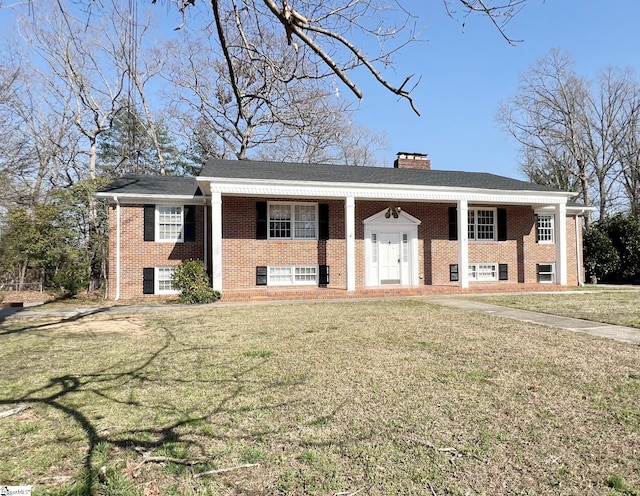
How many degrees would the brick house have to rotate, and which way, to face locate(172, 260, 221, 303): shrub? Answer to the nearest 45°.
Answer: approximately 45° to its right

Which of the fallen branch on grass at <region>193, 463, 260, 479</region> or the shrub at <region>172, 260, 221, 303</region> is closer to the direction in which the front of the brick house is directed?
the fallen branch on grass

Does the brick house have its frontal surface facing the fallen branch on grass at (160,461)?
yes

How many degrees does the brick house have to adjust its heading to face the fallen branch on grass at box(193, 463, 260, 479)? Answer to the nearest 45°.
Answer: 0° — it already faces it

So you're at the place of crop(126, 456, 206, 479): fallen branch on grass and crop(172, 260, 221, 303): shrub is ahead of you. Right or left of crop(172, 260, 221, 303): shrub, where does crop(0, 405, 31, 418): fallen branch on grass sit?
left

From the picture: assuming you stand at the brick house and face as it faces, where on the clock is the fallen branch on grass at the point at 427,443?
The fallen branch on grass is roughly at 12 o'clock from the brick house.

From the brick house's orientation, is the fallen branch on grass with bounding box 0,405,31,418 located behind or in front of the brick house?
in front

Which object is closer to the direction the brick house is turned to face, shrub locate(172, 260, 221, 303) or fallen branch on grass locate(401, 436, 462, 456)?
the fallen branch on grass

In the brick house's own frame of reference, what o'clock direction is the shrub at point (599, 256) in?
The shrub is roughly at 8 o'clock from the brick house.

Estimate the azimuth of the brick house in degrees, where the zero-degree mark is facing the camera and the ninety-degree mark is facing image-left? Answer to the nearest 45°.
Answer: approximately 0°
